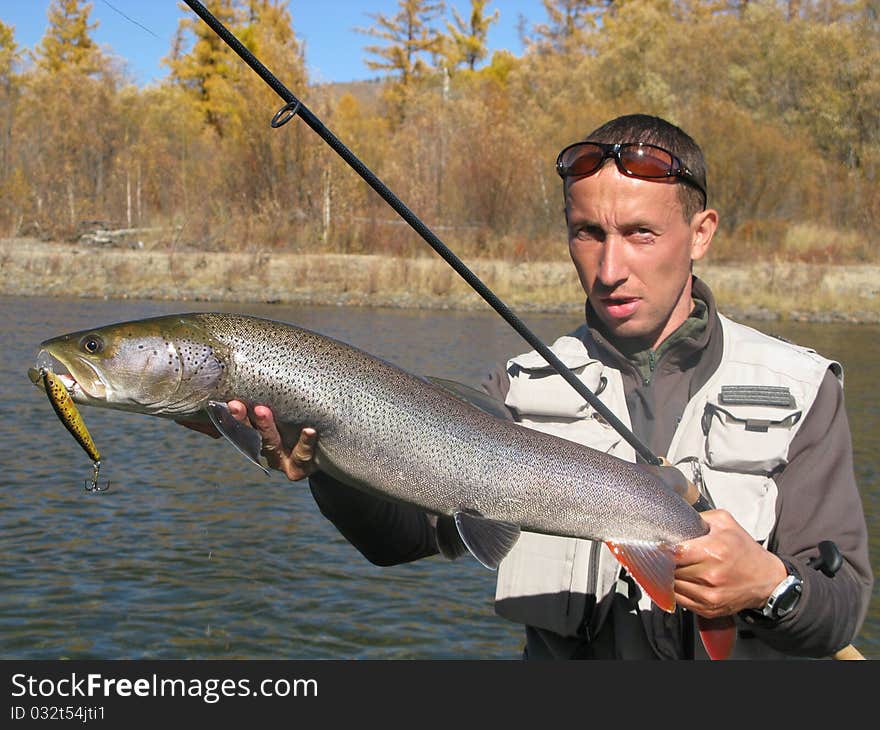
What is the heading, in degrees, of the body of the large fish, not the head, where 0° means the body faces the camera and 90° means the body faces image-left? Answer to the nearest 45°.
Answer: approximately 90°

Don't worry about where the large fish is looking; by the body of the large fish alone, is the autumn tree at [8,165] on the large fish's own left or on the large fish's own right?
on the large fish's own right
